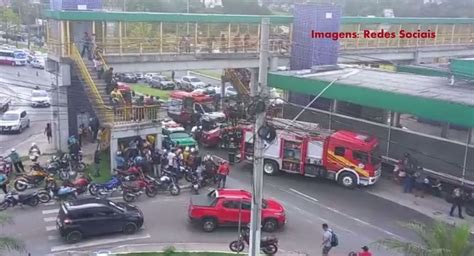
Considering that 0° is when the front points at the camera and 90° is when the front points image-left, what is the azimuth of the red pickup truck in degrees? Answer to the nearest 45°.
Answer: approximately 270°

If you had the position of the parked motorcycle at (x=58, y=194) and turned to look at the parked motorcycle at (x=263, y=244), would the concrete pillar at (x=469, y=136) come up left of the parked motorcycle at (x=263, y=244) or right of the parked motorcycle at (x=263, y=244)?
left

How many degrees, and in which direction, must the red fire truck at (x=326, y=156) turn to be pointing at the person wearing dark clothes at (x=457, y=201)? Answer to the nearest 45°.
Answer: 0° — it already faces them

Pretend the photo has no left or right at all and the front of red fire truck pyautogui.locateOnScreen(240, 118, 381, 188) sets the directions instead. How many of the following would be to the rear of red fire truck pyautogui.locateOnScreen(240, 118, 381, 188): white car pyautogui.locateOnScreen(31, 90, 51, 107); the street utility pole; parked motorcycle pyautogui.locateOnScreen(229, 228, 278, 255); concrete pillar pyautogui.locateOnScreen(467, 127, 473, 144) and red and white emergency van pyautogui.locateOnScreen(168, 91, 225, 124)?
2

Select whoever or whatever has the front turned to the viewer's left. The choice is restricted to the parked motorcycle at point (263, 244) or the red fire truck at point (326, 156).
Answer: the parked motorcycle

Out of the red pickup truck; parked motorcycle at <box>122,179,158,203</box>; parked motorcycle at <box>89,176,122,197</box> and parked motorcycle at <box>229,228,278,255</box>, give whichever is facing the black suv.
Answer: parked motorcycle at <box>229,228,278,255</box>

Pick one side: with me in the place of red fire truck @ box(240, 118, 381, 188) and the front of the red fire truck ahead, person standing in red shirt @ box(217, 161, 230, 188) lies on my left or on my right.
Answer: on my right

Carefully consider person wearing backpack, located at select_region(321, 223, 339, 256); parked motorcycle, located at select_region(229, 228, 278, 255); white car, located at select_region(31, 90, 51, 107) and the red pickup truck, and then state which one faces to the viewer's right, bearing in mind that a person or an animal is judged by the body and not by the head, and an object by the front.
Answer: the red pickup truck

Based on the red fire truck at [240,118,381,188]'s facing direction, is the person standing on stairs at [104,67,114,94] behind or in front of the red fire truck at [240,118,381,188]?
behind
